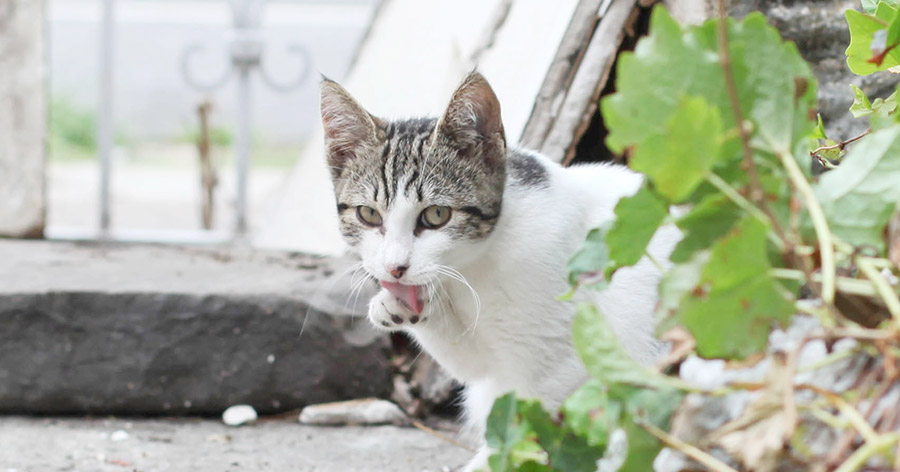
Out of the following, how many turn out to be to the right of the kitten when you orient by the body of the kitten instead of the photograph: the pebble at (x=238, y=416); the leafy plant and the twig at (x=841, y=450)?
1

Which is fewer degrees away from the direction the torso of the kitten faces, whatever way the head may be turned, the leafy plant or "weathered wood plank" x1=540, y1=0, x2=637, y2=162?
the leafy plant

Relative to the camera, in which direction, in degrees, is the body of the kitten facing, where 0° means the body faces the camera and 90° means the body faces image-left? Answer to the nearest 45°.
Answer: approximately 45°

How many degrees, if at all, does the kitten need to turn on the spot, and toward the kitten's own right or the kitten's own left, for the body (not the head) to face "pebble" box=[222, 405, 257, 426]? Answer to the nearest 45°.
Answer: approximately 90° to the kitten's own right

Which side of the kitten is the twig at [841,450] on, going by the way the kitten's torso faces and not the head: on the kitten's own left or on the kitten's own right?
on the kitten's own left

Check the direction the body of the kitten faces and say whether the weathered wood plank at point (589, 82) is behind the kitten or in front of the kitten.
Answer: behind

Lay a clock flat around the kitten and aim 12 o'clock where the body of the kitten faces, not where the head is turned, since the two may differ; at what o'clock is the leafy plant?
The leafy plant is roughly at 10 o'clock from the kitten.
